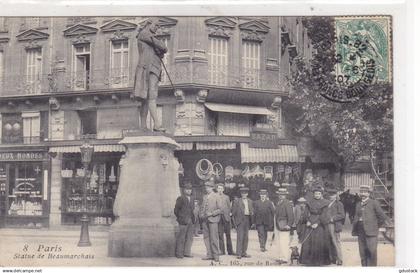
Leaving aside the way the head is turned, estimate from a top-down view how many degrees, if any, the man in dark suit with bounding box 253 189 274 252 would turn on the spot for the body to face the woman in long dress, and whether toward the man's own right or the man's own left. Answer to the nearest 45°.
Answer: approximately 45° to the man's own left

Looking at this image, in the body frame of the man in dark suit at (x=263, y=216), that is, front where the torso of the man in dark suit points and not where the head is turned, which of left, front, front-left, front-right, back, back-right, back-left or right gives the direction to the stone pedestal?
front-right

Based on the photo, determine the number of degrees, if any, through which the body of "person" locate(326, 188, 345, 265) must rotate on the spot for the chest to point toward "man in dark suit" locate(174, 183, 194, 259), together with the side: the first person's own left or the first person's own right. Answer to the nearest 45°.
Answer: approximately 45° to the first person's own right

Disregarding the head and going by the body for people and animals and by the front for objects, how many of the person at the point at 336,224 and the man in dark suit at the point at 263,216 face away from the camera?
0

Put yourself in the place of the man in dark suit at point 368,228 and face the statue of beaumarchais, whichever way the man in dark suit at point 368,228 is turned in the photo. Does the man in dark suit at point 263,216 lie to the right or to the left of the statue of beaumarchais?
right

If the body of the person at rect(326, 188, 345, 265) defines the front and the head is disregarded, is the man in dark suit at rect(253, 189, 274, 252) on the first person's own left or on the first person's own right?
on the first person's own right

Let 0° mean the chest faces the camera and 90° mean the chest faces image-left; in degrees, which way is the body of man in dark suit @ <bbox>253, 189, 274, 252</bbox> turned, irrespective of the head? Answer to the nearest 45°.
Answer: approximately 0°

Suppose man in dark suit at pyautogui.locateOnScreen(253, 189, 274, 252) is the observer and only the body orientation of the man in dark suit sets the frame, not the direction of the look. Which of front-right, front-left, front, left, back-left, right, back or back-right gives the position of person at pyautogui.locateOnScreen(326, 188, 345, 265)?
front-left
